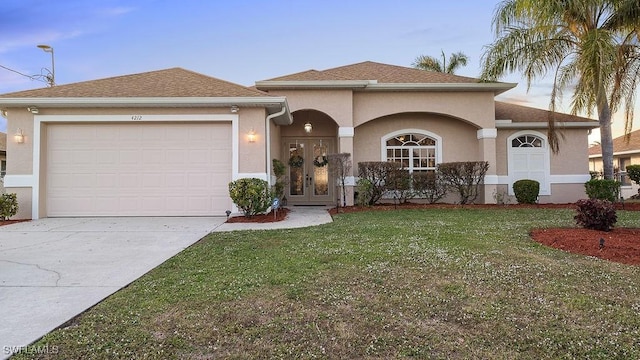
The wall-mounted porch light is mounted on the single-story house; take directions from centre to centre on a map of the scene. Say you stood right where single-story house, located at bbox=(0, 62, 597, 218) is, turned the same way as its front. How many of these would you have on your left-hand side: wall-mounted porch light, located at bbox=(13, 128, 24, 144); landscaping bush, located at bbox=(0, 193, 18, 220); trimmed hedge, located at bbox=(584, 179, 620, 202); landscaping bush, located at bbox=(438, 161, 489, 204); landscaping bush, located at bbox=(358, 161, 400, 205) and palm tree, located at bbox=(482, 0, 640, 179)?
4

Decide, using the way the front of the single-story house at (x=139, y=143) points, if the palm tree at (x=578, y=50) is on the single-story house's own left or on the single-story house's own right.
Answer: on the single-story house's own left

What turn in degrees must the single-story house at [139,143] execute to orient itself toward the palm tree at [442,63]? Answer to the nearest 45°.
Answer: approximately 135° to its left

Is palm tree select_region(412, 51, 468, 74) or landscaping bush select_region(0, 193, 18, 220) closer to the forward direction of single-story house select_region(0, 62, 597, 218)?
the landscaping bush

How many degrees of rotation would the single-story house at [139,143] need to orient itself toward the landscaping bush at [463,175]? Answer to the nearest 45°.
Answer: approximately 90° to its left

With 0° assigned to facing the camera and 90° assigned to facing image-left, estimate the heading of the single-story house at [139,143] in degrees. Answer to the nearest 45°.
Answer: approximately 0°

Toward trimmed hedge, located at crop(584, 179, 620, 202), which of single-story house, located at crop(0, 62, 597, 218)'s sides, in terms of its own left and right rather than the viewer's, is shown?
left

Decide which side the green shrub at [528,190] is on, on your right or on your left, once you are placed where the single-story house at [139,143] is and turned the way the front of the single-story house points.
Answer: on your left
